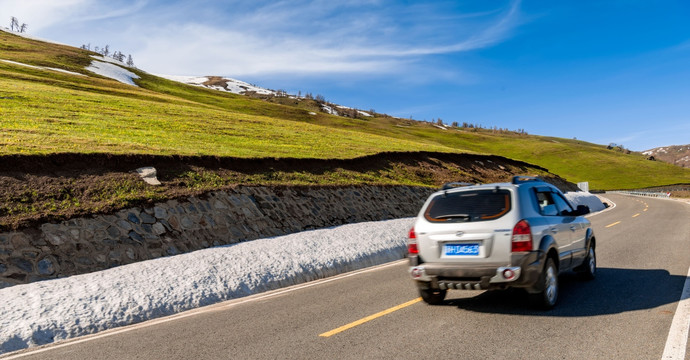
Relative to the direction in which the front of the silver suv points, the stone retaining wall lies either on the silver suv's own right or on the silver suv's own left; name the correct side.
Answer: on the silver suv's own left

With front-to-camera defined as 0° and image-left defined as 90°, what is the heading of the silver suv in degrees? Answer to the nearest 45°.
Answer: approximately 225°

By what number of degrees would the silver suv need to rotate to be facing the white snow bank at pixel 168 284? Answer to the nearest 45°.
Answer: approximately 135° to its left
